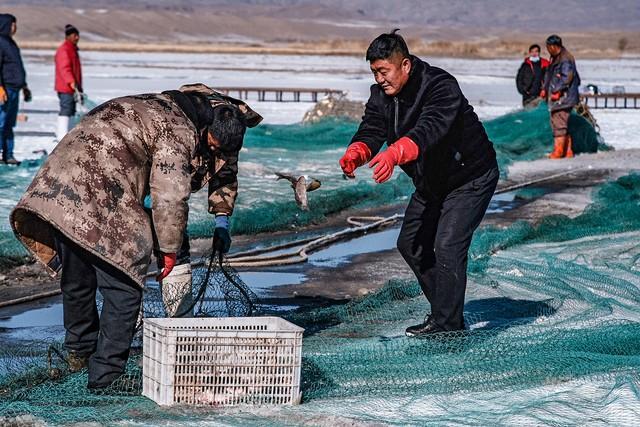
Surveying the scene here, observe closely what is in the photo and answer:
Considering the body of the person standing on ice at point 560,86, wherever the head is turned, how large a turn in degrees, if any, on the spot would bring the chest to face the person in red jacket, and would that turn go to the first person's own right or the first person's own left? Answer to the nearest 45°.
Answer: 0° — they already face them

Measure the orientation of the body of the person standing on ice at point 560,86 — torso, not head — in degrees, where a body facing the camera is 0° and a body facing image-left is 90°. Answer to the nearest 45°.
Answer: approximately 90°

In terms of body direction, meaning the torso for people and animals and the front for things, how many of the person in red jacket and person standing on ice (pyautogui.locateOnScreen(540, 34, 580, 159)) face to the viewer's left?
1

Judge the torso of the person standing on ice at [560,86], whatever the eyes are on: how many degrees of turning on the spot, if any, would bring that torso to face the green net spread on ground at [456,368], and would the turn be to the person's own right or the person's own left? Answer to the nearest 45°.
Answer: approximately 90° to the person's own left
